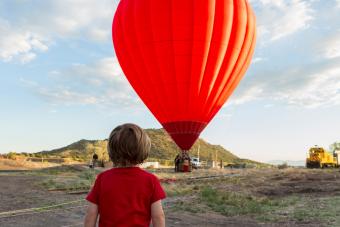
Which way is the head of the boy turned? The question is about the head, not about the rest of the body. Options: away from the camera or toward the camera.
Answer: away from the camera

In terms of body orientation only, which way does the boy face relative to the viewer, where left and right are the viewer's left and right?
facing away from the viewer

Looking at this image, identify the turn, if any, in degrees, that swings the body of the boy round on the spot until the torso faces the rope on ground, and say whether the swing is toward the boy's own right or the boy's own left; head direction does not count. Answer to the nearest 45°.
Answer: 0° — they already face it
